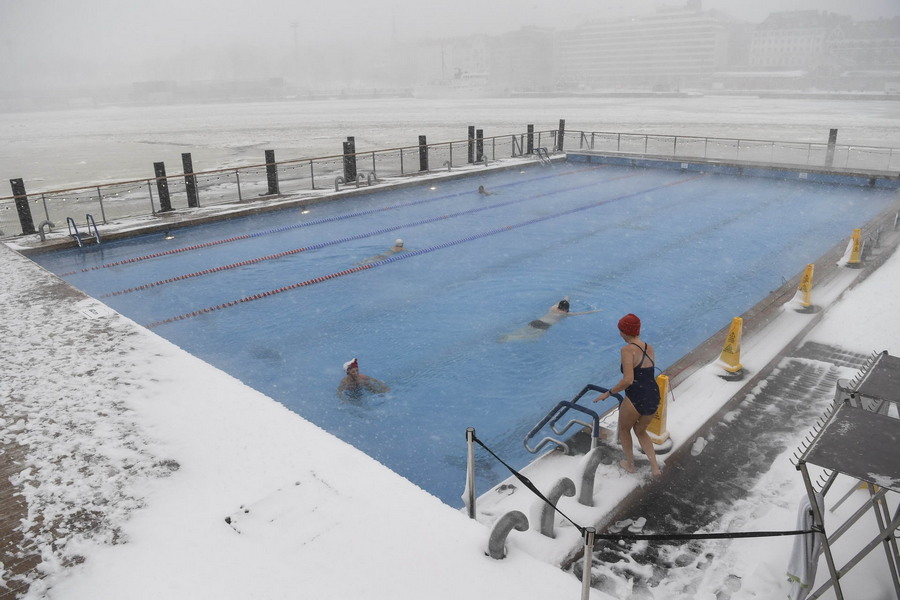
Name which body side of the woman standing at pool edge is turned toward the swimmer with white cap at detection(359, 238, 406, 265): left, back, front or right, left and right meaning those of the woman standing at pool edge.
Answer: front

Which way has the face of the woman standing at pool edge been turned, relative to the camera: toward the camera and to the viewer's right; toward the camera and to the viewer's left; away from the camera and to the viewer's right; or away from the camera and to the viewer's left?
away from the camera and to the viewer's left

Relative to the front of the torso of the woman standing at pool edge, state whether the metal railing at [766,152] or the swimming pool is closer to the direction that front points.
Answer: the swimming pool

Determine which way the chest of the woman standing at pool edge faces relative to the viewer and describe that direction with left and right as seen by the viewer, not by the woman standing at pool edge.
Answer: facing away from the viewer and to the left of the viewer

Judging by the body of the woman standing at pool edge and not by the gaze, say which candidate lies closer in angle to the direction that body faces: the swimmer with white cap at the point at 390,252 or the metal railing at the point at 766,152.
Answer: the swimmer with white cap

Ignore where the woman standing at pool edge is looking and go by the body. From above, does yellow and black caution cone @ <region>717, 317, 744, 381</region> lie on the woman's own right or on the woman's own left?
on the woman's own right

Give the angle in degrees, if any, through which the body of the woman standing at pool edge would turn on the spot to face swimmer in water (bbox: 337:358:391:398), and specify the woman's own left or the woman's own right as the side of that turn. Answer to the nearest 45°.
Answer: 0° — they already face them

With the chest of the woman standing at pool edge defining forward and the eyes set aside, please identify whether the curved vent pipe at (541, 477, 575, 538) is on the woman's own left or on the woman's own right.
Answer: on the woman's own left

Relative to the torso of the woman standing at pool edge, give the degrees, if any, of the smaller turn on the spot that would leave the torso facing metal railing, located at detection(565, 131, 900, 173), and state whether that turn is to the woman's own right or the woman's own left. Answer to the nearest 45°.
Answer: approximately 45° to the woman's own right

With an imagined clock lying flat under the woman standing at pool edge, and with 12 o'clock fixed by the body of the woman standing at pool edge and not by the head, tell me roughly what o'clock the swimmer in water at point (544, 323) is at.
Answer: The swimmer in water is roughly at 1 o'clock from the woman standing at pool edge.

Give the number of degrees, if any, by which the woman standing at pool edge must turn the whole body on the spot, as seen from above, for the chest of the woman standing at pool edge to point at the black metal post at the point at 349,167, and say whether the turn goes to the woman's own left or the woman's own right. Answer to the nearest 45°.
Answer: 0° — they already face it
